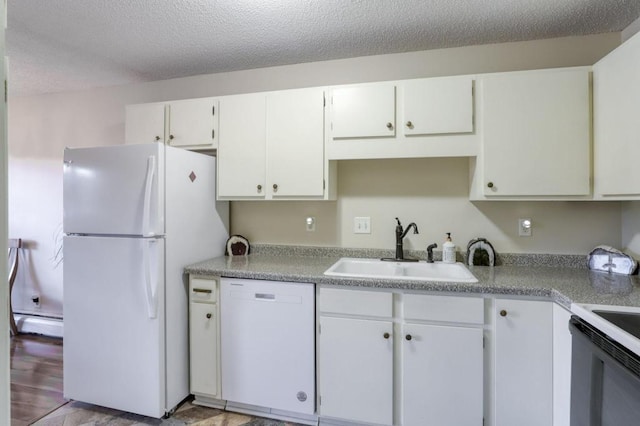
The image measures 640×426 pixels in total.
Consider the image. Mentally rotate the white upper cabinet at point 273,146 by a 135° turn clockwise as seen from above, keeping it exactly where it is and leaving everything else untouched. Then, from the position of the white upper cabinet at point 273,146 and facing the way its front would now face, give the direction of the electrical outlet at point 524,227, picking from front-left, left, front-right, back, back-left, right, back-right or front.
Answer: back-right

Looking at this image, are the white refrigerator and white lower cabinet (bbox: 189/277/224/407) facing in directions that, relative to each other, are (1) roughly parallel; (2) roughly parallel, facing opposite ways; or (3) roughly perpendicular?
roughly parallel

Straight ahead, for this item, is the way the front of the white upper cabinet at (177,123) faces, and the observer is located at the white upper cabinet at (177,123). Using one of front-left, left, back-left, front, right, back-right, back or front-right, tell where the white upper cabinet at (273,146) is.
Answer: left

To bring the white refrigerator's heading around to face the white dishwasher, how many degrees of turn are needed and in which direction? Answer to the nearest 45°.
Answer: approximately 90° to its left

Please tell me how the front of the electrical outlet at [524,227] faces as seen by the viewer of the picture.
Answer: facing the viewer

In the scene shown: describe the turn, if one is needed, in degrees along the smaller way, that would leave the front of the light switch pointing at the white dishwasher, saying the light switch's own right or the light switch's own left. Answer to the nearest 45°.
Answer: approximately 45° to the light switch's own right

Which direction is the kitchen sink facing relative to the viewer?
toward the camera

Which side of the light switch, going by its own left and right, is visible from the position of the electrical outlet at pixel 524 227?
left

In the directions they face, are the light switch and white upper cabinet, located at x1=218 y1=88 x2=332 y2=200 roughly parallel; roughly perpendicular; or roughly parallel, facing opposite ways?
roughly parallel

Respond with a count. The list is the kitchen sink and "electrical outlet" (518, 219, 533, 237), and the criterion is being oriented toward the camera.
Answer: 2

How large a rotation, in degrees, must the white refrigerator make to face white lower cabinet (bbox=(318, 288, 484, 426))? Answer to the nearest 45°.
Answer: approximately 90° to its left
